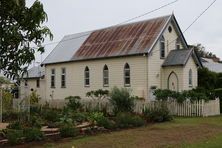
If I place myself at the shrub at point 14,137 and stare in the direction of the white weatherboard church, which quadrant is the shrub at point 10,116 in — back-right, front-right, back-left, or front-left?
front-left

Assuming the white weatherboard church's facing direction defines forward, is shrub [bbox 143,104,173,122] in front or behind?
in front

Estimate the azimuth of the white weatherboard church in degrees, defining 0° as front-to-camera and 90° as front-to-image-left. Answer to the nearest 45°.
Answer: approximately 315°

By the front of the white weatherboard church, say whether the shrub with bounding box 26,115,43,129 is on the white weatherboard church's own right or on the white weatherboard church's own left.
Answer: on the white weatherboard church's own right

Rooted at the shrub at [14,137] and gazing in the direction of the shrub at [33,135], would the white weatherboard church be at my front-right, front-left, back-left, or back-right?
front-left

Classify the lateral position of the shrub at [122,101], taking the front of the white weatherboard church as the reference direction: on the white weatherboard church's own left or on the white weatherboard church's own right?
on the white weatherboard church's own right
